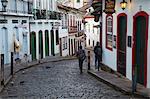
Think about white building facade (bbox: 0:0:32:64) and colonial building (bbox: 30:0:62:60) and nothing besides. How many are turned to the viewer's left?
0

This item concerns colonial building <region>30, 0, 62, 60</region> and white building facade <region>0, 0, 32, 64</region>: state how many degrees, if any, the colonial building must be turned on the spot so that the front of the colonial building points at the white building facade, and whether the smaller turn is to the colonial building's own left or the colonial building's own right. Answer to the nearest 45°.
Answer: approximately 45° to the colonial building's own right

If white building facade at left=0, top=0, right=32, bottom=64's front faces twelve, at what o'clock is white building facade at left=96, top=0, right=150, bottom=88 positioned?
white building facade at left=96, top=0, right=150, bottom=88 is roughly at 1 o'clock from white building facade at left=0, top=0, right=32, bottom=64.

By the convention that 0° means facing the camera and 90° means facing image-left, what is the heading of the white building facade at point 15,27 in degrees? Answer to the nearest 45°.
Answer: approximately 315°

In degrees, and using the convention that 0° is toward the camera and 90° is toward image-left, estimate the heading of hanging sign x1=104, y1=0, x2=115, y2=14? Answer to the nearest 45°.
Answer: approximately 0°

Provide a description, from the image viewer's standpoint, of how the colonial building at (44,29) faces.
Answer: facing the viewer and to the right of the viewer

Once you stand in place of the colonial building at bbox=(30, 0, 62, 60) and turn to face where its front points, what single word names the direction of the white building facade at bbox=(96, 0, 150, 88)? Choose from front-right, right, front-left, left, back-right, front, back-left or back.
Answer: front-right

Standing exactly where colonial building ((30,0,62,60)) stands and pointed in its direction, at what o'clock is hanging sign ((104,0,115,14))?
The hanging sign is roughly at 1 o'clock from the colonial building.

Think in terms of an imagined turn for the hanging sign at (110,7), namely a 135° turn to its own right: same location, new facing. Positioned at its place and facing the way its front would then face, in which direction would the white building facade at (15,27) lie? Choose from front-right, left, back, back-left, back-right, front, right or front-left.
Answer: front
